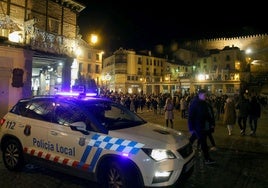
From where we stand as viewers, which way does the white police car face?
facing the viewer and to the right of the viewer

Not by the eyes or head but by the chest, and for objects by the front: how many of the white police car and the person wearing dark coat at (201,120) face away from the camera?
0

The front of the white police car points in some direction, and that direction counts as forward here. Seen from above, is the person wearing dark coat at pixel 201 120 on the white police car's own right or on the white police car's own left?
on the white police car's own left
